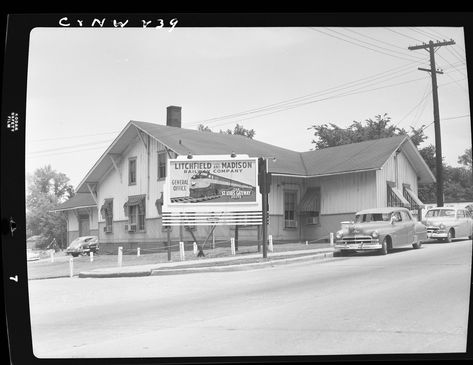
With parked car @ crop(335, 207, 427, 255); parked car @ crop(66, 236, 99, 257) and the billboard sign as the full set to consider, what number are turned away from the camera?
0

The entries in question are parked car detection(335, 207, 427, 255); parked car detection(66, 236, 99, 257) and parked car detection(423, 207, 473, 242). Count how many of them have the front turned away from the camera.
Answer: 0

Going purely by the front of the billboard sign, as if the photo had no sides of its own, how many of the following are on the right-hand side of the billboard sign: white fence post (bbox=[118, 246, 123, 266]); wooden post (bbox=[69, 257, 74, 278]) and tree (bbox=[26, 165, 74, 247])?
3

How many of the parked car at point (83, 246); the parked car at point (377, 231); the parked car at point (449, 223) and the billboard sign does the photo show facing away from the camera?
0

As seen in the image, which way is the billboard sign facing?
toward the camera

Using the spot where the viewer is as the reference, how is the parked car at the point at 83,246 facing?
facing the viewer and to the left of the viewer

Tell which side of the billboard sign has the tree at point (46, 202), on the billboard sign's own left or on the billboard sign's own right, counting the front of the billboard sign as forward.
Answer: on the billboard sign's own right

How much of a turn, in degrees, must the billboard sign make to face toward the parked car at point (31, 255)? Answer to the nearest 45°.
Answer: approximately 90° to its right

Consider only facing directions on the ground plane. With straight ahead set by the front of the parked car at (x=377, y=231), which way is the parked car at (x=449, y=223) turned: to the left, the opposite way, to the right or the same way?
the same way

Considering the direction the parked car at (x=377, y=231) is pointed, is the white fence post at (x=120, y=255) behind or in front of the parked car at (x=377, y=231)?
in front

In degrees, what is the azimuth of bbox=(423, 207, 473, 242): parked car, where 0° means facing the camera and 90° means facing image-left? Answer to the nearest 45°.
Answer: approximately 45°

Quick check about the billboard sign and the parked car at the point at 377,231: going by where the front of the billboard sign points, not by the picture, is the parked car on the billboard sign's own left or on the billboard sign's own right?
on the billboard sign's own left

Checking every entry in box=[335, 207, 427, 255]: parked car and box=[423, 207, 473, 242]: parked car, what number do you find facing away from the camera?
0

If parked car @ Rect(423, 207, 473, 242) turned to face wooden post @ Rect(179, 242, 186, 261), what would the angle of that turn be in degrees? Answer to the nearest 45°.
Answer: approximately 45° to its right

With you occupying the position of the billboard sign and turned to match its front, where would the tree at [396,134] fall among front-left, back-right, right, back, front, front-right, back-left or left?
left
